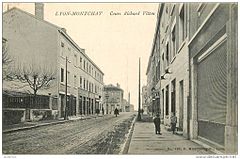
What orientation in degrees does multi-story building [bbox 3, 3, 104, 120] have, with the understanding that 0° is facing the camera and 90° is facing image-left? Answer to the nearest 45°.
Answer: approximately 315°
